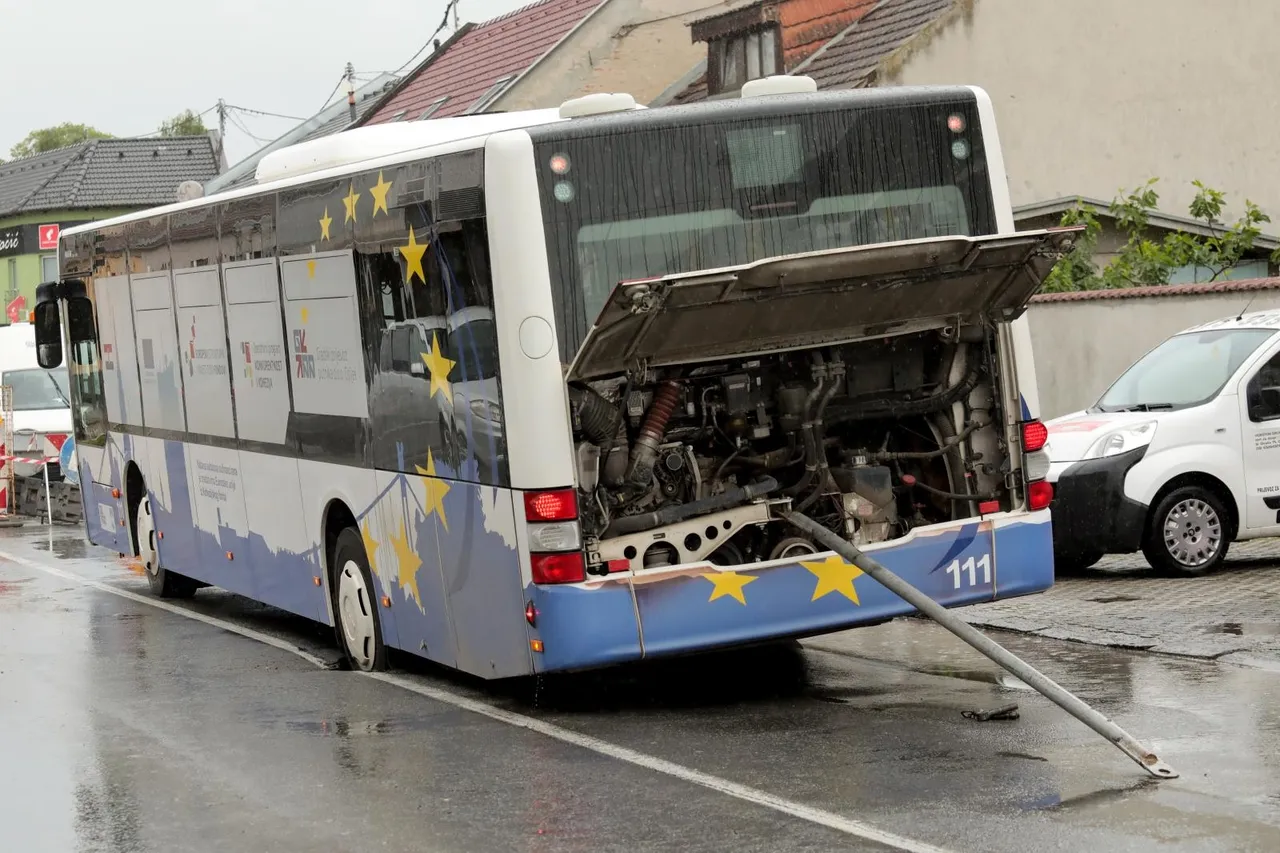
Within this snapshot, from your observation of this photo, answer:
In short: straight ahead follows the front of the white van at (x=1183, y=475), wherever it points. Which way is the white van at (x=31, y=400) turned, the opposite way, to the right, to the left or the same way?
to the left

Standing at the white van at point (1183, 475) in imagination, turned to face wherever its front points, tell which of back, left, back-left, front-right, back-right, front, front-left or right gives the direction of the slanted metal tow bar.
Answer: front-left

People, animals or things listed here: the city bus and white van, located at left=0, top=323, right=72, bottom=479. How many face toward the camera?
1

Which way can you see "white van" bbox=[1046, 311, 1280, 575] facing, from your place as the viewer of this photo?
facing the viewer and to the left of the viewer

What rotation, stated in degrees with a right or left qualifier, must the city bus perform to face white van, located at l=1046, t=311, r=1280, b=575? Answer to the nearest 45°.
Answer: approximately 90° to its right

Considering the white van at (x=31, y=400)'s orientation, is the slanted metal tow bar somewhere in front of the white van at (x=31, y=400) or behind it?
in front

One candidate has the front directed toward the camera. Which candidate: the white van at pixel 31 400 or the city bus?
the white van

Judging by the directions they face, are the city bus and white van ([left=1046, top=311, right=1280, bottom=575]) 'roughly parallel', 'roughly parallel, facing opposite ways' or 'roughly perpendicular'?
roughly perpendicular

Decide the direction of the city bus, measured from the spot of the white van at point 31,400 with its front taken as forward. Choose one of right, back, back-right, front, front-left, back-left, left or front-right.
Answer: front

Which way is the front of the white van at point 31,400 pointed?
toward the camera

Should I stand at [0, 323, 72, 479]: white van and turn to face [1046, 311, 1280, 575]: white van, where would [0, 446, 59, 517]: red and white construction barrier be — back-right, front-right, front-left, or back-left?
front-right

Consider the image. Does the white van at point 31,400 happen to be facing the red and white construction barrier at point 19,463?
yes

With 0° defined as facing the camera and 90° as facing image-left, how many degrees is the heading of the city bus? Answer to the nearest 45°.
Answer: approximately 135°

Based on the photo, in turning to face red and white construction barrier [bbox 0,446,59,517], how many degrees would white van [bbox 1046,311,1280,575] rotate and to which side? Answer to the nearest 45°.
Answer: approximately 90° to its right
